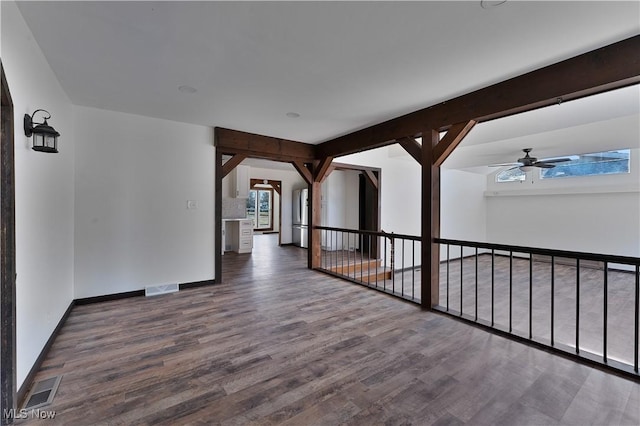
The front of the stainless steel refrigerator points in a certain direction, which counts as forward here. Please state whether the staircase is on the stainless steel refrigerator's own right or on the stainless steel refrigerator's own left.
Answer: on the stainless steel refrigerator's own left

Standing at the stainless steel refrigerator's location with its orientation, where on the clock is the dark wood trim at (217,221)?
The dark wood trim is roughly at 11 o'clock from the stainless steel refrigerator.

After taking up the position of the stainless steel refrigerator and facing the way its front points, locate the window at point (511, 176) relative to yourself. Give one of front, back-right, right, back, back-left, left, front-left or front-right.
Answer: back-left

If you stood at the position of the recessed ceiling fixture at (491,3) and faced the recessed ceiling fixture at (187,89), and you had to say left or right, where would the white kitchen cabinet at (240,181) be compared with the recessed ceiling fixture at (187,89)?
right

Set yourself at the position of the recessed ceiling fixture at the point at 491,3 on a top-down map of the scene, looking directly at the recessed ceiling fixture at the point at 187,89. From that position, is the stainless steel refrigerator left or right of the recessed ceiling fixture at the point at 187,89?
right

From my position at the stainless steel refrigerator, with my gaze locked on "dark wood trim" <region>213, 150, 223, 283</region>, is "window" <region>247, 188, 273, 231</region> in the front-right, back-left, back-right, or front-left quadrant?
back-right

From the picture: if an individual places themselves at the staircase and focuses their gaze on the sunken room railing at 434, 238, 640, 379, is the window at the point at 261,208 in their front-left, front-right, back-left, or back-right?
back-left

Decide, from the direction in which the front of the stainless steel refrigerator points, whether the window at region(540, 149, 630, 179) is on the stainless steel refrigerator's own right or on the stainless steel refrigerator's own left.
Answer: on the stainless steel refrigerator's own left

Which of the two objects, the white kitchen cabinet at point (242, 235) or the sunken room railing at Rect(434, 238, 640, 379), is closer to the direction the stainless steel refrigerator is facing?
the white kitchen cabinet

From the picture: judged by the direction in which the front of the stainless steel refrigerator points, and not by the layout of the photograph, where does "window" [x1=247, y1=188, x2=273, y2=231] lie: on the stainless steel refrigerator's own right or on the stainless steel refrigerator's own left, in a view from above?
on the stainless steel refrigerator's own right

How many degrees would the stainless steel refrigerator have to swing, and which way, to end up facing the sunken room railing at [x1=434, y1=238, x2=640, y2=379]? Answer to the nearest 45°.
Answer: approximately 90° to its left

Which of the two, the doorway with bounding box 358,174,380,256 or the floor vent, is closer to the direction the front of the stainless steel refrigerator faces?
the floor vent

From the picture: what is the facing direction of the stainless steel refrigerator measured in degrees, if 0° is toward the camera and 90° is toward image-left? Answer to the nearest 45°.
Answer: approximately 45°

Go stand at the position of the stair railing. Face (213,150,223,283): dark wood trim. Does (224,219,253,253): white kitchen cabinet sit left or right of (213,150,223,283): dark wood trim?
right

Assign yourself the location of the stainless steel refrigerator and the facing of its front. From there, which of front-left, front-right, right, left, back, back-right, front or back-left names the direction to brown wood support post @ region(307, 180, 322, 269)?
front-left

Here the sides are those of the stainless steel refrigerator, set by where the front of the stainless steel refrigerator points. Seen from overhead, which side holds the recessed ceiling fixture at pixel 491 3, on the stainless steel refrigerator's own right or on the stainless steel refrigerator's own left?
on the stainless steel refrigerator's own left

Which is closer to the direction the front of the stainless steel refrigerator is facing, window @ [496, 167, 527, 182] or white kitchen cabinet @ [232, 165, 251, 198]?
the white kitchen cabinet
